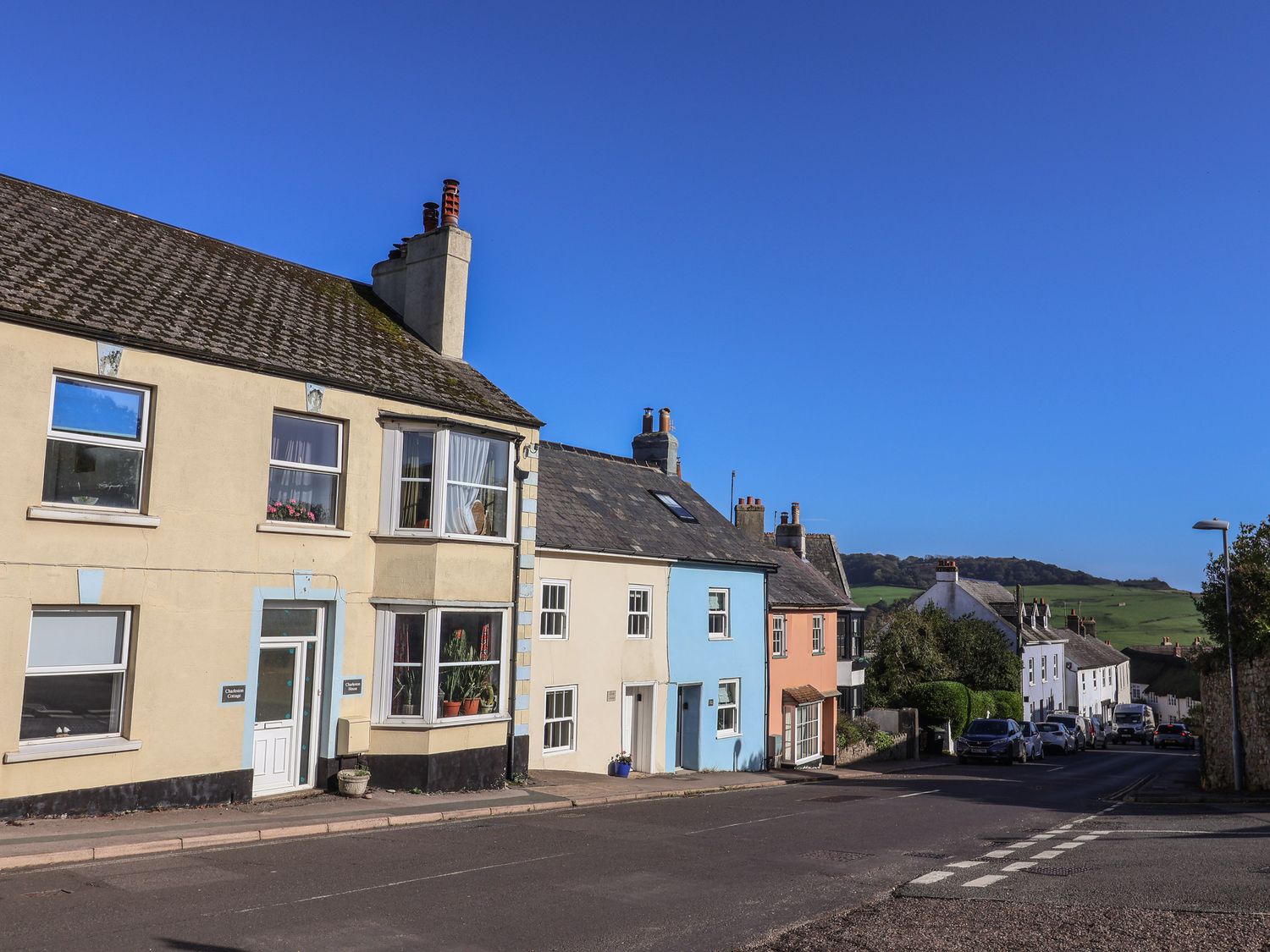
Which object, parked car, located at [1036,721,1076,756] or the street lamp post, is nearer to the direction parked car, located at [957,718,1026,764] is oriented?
the street lamp post

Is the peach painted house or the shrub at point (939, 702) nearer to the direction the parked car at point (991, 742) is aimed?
the peach painted house

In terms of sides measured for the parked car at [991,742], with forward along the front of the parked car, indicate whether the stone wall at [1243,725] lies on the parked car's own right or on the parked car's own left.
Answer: on the parked car's own left

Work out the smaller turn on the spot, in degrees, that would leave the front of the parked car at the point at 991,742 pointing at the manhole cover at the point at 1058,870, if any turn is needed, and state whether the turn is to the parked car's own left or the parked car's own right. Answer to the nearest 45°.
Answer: approximately 45° to the parked car's own left

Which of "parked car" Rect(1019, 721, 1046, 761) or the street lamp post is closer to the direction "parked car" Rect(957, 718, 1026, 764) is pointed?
the street lamp post

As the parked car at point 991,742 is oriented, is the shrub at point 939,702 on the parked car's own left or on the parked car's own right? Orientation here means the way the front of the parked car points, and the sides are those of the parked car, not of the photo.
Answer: on the parked car's own right

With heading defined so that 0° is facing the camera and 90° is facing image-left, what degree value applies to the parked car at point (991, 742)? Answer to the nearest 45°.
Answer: approximately 45°

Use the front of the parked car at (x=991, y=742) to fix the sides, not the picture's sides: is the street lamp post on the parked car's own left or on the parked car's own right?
on the parked car's own left

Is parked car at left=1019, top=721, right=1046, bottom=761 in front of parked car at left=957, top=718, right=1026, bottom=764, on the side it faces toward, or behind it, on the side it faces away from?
behind
